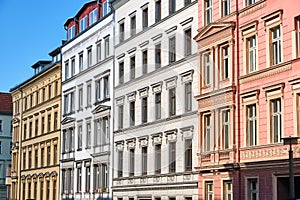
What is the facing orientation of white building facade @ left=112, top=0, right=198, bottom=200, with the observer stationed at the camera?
facing the viewer and to the left of the viewer

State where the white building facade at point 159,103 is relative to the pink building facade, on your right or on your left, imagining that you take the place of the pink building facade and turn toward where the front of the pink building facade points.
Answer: on your right

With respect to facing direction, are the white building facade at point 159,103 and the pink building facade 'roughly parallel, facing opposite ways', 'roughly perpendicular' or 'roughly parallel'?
roughly parallel

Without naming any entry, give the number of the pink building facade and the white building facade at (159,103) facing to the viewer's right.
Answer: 0
